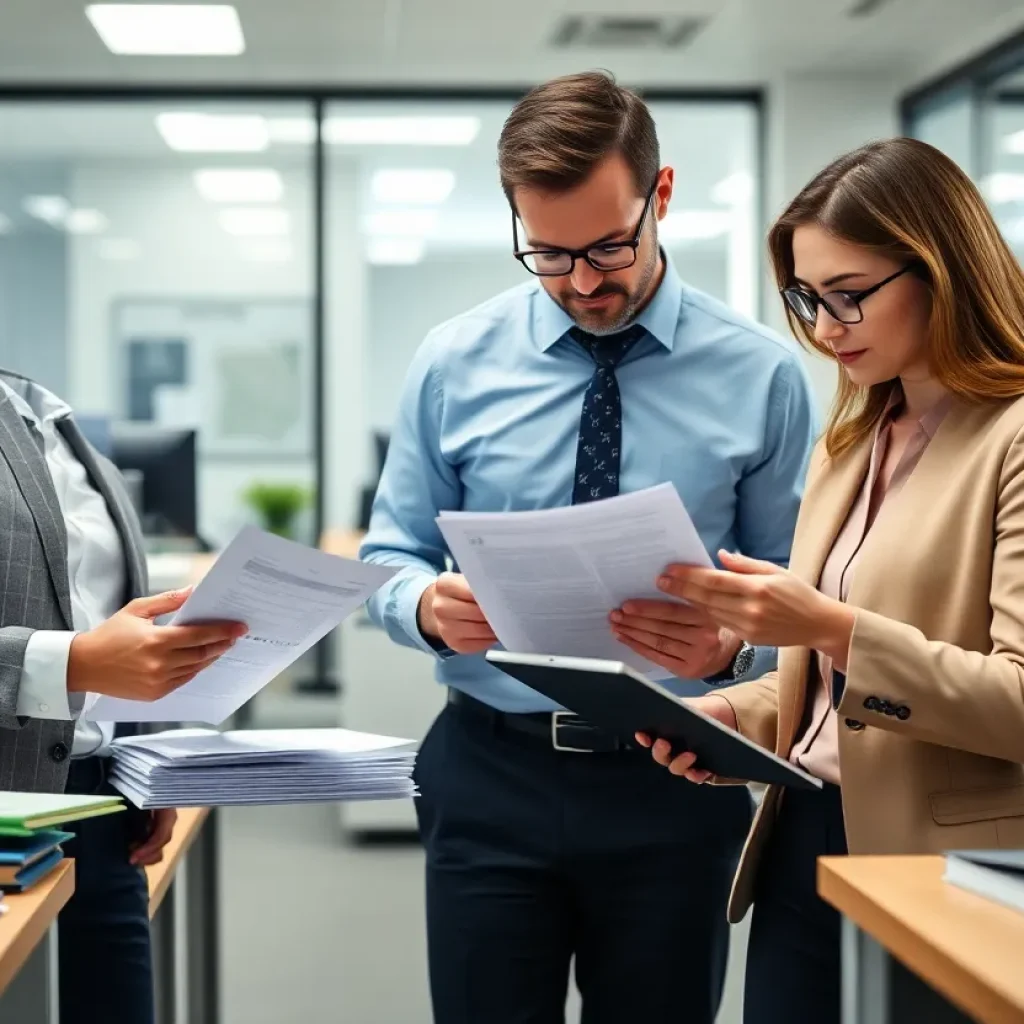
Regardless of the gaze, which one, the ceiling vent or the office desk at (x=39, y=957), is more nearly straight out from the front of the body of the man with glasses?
the office desk

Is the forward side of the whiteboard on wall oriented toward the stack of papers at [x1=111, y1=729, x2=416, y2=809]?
yes

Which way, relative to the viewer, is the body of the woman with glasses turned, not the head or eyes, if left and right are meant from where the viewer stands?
facing the viewer and to the left of the viewer

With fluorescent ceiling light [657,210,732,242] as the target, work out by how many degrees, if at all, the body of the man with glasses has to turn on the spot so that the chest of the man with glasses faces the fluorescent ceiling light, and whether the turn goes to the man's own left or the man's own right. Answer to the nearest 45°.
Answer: approximately 180°

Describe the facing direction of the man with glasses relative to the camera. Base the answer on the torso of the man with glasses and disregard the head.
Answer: toward the camera

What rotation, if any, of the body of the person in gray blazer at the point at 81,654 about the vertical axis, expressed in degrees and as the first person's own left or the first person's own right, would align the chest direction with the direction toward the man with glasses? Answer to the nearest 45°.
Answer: approximately 45° to the first person's own left

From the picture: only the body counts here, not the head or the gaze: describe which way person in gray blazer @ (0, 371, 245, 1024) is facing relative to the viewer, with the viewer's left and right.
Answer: facing the viewer and to the right of the viewer

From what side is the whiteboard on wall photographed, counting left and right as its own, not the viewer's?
front

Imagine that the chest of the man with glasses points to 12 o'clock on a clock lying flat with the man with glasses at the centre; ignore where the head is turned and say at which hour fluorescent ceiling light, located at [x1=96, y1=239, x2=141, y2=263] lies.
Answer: The fluorescent ceiling light is roughly at 5 o'clock from the man with glasses.

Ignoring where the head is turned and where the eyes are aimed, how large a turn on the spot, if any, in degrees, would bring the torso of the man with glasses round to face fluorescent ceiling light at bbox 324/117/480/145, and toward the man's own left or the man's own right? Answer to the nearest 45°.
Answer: approximately 180°

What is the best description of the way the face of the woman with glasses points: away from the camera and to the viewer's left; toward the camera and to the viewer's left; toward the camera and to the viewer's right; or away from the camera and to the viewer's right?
toward the camera and to the viewer's left

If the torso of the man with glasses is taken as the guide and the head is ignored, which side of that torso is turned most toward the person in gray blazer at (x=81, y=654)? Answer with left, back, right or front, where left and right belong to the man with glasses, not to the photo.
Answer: right

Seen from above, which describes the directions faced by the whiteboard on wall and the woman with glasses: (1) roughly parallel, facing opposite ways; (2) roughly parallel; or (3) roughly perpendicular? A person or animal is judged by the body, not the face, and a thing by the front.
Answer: roughly perpendicular

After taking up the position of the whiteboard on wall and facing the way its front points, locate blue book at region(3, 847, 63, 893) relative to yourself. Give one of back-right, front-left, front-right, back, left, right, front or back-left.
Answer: front
